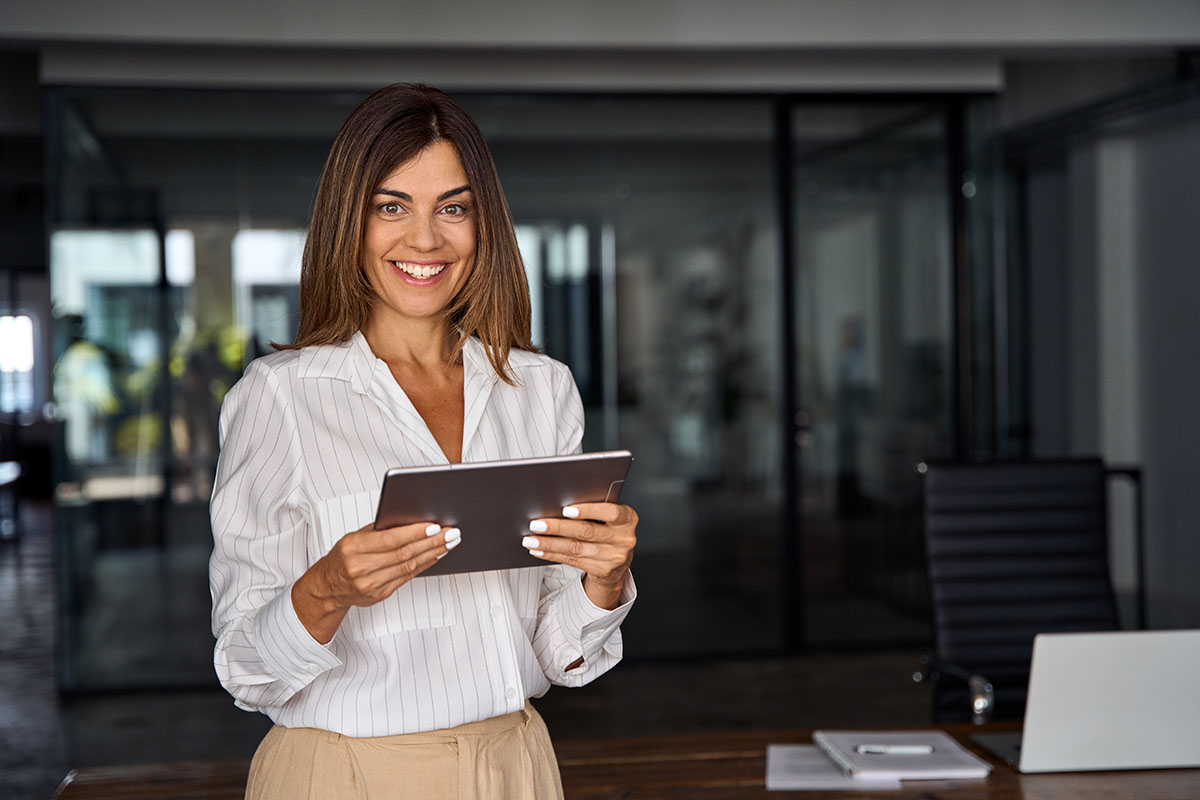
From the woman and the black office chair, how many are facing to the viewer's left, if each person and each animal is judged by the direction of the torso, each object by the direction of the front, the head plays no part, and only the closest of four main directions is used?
0

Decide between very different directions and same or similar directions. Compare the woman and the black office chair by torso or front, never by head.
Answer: same or similar directions

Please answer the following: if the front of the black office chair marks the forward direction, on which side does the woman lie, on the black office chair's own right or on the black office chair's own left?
on the black office chair's own right

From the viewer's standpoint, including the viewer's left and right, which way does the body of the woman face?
facing the viewer and to the right of the viewer

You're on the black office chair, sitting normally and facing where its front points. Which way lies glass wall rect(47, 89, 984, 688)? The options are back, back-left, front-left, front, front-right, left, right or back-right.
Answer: back

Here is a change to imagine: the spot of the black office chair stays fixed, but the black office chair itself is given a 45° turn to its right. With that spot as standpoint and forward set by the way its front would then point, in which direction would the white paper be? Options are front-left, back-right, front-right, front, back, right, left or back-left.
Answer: front

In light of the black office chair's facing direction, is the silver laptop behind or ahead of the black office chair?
ahead

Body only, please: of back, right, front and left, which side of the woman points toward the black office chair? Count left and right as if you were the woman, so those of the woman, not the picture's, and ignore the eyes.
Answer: left

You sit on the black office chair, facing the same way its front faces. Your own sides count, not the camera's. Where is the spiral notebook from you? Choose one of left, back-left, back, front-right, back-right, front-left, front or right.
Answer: front-right

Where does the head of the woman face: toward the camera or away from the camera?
toward the camera
